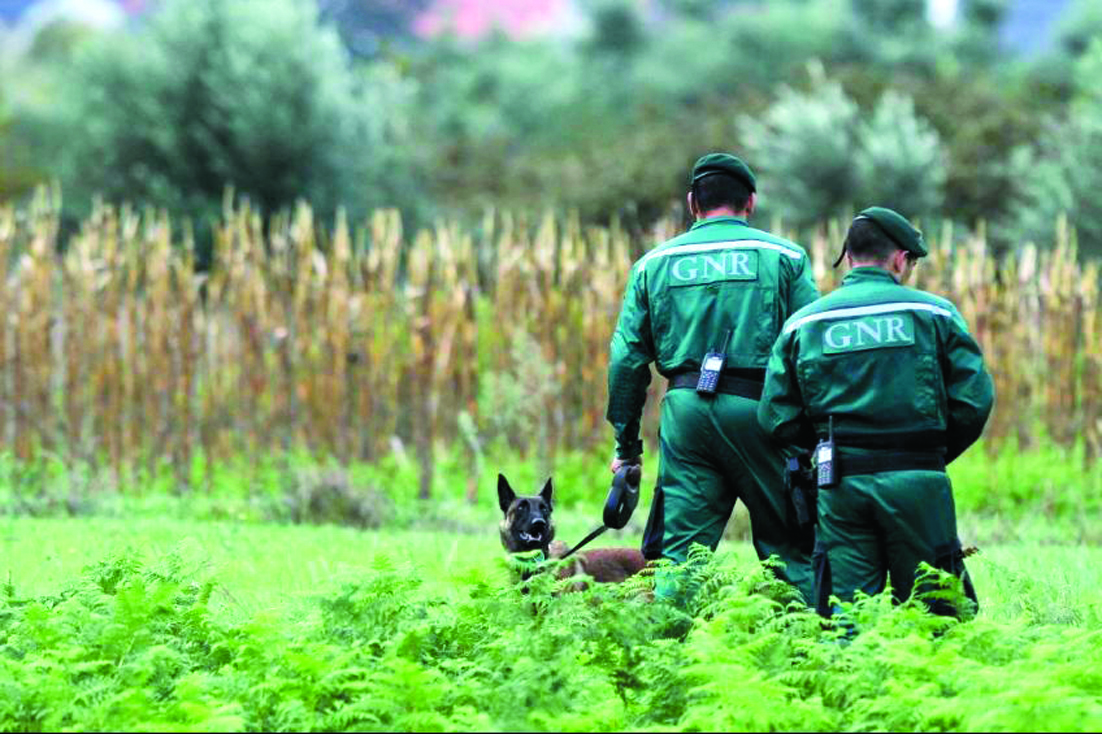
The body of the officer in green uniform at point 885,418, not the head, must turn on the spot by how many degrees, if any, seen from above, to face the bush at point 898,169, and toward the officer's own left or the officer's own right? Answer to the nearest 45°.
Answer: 0° — they already face it

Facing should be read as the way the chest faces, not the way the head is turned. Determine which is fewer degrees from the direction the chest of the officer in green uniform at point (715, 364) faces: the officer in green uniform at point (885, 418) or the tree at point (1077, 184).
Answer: the tree

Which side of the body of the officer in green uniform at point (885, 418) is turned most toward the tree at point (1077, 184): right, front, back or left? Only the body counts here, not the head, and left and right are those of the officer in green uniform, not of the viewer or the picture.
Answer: front

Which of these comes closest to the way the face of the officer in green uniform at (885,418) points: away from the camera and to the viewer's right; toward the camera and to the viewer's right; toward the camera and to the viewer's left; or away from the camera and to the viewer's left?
away from the camera and to the viewer's right

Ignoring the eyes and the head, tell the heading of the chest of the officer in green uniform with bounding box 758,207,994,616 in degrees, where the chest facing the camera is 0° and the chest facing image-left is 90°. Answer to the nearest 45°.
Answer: approximately 180°

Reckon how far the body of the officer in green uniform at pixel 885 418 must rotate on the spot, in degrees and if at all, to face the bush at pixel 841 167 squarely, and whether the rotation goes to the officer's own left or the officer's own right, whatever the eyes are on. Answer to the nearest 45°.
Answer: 0° — they already face it

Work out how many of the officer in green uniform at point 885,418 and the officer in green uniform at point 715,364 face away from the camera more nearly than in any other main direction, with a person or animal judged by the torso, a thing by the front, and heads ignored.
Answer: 2

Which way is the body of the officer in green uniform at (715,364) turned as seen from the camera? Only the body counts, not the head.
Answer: away from the camera

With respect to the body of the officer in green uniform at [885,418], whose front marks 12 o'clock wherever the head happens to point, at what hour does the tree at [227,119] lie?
The tree is roughly at 11 o'clock from the officer in green uniform.

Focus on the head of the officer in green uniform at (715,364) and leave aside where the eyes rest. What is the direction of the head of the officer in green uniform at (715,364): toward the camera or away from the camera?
away from the camera

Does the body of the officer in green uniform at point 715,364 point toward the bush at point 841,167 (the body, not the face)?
yes
